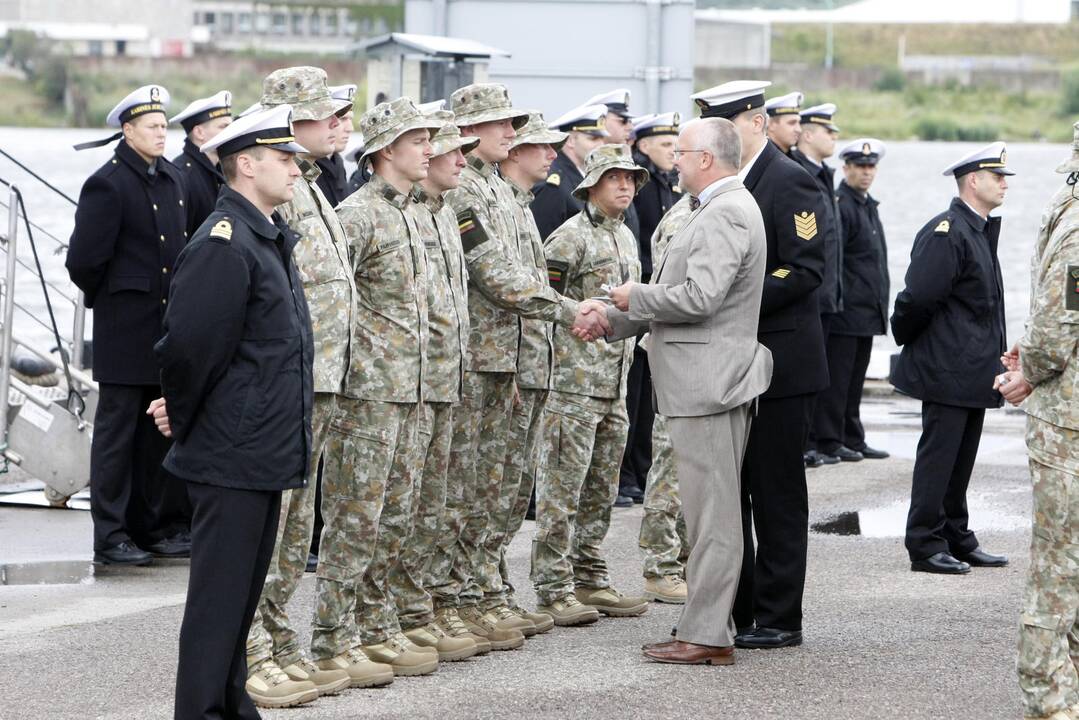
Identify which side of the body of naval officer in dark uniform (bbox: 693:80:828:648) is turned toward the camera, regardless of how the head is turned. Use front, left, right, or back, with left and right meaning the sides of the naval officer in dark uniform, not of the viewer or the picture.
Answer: left

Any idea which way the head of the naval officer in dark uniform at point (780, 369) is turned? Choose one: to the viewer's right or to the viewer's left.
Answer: to the viewer's left

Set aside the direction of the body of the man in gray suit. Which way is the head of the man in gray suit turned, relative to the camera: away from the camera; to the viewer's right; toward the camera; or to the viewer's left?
to the viewer's left

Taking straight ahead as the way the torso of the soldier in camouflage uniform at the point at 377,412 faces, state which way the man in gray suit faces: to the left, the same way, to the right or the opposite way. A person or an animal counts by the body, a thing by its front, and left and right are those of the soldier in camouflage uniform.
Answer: the opposite way

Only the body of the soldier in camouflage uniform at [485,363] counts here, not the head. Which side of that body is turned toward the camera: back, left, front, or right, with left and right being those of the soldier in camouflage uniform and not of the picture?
right

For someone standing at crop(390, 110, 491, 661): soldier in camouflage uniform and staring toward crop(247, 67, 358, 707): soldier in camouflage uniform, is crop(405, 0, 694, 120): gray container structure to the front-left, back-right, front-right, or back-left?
back-right

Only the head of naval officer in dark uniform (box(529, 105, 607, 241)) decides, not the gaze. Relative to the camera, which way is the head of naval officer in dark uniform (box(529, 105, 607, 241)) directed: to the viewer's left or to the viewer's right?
to the viewer's right

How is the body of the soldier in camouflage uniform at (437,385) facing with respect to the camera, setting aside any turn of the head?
to the viewer's right

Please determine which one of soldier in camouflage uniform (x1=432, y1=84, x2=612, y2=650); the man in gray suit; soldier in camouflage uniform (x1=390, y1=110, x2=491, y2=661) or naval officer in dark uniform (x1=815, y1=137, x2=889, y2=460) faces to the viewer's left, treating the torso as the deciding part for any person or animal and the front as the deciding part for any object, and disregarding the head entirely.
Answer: the man in gray suit

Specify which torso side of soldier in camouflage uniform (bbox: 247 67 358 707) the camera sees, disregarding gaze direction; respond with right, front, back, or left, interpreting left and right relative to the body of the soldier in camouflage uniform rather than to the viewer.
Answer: right

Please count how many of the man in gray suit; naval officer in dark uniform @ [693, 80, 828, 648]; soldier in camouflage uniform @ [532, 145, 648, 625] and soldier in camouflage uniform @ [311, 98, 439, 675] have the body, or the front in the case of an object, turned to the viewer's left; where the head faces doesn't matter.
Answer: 2

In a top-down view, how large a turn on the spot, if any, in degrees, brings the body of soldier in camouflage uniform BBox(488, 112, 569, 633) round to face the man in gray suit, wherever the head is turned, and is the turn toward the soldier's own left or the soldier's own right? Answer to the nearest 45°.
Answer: approximately 45° to the soldier's own right

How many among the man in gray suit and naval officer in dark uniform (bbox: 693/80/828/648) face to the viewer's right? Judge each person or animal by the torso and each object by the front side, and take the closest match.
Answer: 0

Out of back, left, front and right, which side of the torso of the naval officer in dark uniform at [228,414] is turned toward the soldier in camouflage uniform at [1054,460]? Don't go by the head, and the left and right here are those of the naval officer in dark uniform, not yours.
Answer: front

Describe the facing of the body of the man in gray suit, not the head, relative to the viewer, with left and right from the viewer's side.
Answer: facing to the left of the viewer
